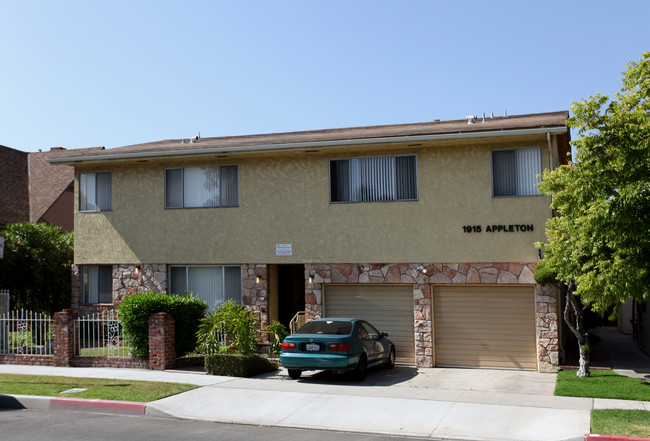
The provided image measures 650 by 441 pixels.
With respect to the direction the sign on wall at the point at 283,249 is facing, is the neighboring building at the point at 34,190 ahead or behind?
behind

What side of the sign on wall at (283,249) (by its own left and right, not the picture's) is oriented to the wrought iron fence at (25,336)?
right

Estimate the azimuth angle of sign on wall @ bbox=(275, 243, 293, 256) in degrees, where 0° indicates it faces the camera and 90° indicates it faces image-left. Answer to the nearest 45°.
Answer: approximately 0°

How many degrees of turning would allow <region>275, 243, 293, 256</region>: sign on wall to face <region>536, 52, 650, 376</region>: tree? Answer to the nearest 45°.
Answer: approximately 45° to its left

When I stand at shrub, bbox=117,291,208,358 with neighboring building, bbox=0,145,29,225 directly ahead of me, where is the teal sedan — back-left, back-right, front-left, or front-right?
back-right

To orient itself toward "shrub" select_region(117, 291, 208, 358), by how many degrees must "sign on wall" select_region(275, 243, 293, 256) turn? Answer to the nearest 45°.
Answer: approximately 45° to its right

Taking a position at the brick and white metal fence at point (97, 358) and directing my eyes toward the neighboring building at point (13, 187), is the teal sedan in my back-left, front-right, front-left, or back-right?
back-right
